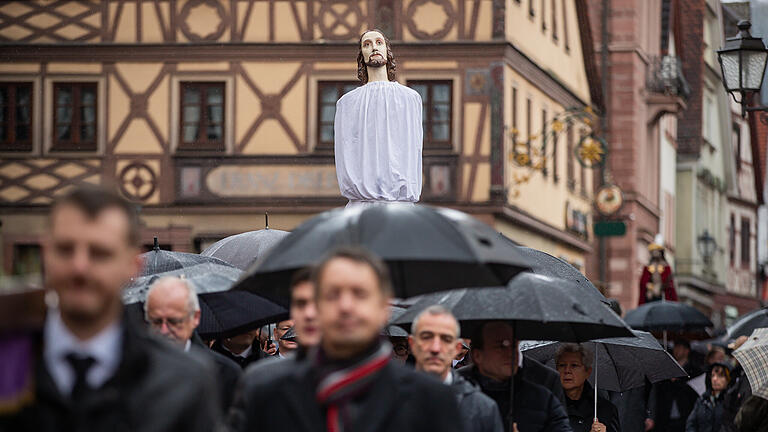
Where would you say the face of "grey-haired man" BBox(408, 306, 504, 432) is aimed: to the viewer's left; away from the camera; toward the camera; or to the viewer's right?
toward the camera

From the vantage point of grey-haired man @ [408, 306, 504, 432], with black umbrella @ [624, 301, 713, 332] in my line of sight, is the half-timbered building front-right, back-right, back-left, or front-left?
front-left

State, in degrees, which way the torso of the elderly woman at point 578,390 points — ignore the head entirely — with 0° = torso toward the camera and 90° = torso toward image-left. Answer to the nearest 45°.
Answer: approximately 45°

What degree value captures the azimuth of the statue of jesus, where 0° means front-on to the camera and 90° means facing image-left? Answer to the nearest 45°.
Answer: approximately 0°

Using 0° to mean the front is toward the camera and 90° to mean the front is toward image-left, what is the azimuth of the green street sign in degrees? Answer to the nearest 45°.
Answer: approximately 0°

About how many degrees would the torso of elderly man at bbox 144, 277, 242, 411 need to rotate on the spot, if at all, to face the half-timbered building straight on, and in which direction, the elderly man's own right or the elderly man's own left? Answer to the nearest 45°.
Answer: approximately 135° to the elderly man's own right

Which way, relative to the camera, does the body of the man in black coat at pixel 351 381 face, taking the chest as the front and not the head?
toward the camera

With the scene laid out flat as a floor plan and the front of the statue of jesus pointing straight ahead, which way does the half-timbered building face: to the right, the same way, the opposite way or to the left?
the same way

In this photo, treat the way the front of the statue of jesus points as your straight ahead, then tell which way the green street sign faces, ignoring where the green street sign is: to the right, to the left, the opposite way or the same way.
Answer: the same way

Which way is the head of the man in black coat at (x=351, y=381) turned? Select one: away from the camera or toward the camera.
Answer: toward the camera

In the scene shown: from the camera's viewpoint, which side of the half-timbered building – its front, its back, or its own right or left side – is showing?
front

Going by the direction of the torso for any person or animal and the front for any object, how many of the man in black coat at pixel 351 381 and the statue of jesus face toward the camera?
2
